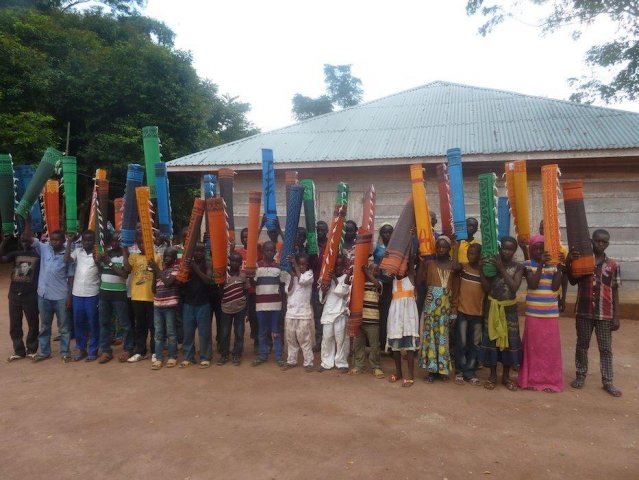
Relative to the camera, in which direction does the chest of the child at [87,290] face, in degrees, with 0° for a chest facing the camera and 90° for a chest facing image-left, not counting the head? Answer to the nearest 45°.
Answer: approximately 0°

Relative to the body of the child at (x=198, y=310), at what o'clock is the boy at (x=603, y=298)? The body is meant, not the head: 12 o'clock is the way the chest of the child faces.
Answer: The boy is roughly at 10 o'clock from the child.

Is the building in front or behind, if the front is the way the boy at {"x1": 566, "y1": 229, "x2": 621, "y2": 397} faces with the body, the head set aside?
behind

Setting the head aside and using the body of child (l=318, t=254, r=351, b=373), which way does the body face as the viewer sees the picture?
toward the camera

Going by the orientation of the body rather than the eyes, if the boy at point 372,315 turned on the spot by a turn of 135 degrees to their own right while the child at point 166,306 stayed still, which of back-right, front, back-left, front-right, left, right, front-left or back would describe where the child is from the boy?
front-left

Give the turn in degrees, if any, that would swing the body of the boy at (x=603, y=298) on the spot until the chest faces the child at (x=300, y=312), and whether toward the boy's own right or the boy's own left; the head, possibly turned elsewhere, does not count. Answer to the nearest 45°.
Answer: approximately 90° to the boy's own right

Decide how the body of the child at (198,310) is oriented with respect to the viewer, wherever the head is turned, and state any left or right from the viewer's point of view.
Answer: facing the viewer

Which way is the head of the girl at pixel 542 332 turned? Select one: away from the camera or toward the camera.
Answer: toward the camera

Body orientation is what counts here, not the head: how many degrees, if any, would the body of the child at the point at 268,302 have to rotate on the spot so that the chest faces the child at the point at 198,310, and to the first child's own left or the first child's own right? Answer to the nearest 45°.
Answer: approximately 90° to the first child's own right

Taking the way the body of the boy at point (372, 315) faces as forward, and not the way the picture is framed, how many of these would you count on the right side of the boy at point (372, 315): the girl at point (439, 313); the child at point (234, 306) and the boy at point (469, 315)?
1

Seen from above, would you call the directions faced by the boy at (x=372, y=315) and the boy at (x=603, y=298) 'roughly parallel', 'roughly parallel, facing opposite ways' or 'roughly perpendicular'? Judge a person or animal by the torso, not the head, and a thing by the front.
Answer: roughly parallel

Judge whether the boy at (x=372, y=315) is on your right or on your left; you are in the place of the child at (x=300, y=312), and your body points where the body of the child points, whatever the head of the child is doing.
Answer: on your left

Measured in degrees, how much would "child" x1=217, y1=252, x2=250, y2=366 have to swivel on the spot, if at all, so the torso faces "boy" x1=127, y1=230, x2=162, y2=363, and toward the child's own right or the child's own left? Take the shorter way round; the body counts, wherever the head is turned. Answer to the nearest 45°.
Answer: approximately 90° to the child's own right

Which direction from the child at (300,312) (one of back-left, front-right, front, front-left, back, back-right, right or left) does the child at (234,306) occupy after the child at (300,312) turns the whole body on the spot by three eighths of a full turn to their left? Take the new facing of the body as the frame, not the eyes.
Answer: back-left

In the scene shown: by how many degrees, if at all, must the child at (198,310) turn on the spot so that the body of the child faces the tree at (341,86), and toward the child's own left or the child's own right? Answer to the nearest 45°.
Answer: approximately 180°

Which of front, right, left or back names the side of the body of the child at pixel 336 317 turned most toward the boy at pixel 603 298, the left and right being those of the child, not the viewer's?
left

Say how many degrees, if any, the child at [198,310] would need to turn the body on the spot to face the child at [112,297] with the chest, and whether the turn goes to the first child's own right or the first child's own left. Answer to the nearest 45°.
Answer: approximately 135° to the first child's own right

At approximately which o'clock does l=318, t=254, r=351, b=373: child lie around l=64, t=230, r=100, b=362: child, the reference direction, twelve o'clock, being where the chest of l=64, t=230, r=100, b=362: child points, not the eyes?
l=318, t=254, r=351, b=373: child is roughly at 10 o'clock from l=64, t=230, r=100, b=362: child.

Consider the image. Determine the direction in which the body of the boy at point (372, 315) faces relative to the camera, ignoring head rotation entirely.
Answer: toward the camera
